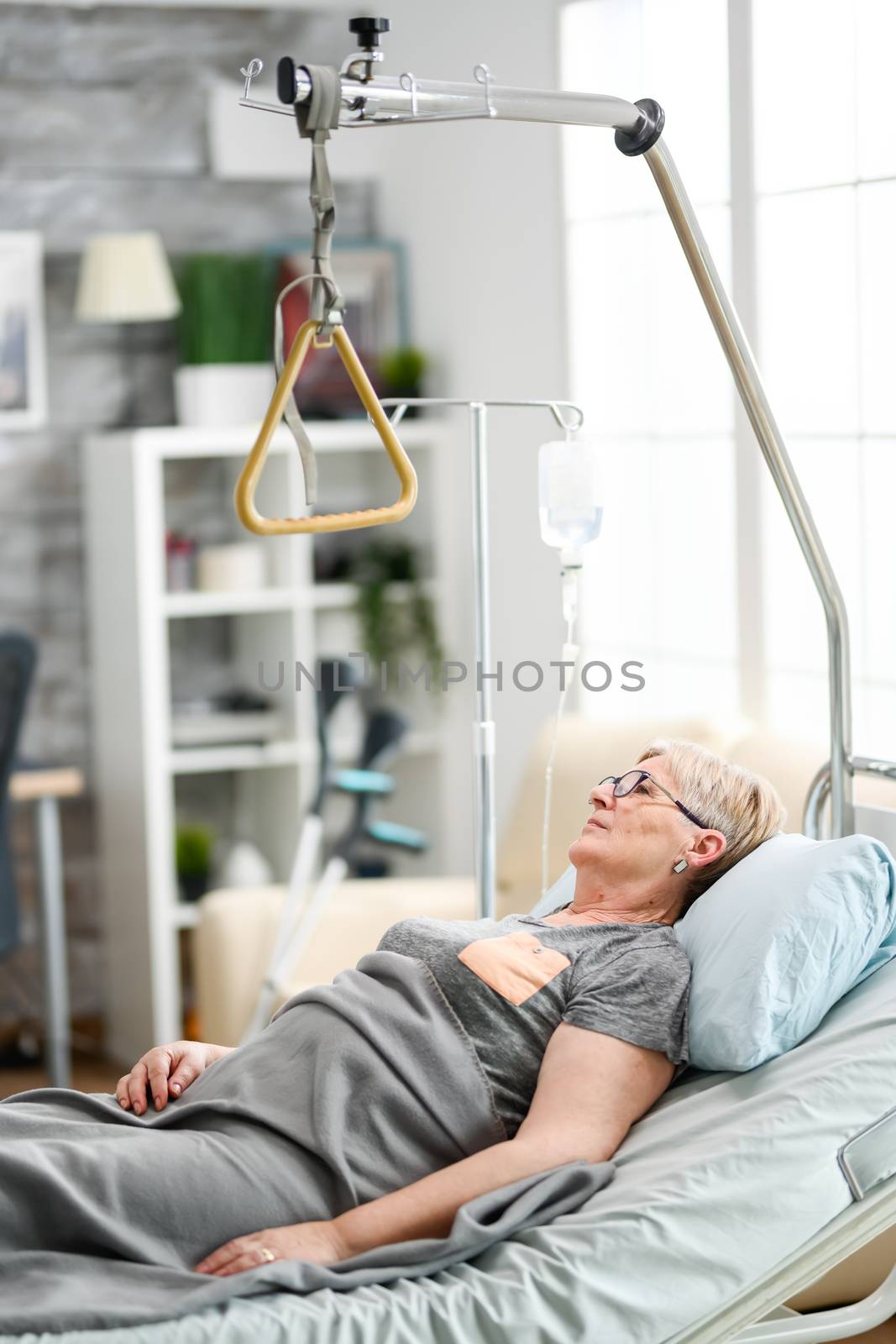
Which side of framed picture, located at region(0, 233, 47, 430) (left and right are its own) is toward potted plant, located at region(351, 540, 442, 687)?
left

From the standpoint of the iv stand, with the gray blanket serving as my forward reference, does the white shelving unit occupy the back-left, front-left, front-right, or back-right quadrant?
back-right

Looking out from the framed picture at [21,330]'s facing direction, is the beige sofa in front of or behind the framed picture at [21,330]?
in front

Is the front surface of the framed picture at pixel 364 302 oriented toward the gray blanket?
yes

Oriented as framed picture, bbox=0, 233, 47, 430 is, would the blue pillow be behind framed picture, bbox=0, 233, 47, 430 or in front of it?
in front

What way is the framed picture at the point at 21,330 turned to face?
toward the camera

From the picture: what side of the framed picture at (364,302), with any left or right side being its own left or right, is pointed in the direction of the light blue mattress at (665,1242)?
front

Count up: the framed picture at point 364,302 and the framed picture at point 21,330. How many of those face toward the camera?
2

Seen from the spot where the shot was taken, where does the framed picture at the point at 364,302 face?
facing the viewer

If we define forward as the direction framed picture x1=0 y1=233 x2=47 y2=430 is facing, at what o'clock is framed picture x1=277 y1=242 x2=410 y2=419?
framed picture x1=277 y1=242 x2=410 y2=419 is roughly at 9 o'clock from framed picture x1=0 y1=233 x2=47 y2=430.

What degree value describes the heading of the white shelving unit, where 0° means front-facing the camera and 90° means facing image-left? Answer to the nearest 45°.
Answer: approximately 315°

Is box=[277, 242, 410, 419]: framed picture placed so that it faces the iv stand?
yes
